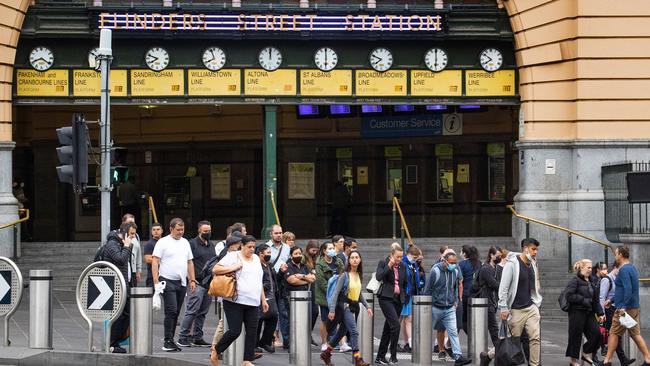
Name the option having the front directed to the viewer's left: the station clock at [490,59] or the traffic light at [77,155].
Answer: the traffic light

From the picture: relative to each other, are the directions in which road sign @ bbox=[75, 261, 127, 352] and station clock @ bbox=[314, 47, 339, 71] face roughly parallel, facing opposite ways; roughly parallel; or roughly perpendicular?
roughly parallel

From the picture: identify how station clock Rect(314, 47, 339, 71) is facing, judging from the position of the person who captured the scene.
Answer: facing the viewer

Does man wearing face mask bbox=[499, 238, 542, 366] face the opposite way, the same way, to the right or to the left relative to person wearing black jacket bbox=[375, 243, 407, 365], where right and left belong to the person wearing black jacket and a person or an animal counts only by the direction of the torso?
the same way

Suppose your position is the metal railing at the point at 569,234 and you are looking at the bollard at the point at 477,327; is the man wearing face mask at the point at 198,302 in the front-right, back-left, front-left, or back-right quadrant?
front-right

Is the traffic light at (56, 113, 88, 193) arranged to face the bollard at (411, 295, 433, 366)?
no

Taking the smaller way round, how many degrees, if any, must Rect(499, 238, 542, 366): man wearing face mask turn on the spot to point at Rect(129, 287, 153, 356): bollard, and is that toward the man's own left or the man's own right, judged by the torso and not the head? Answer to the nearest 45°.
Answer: approximately 135° to the man's own right

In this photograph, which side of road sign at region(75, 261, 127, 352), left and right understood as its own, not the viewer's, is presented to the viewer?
front

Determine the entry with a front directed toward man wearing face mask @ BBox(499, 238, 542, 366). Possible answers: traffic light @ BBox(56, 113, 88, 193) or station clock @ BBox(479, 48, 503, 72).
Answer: the station clock

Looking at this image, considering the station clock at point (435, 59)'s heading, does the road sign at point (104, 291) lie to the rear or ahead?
ahead

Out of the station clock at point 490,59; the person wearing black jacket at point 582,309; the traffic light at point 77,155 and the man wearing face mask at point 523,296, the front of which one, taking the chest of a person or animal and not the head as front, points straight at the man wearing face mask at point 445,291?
the station clock

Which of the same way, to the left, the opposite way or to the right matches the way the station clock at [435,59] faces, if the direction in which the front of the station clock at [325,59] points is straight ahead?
the same way

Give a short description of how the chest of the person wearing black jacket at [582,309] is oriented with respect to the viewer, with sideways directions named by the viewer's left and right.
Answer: facing the viewer and to the right of the viewer

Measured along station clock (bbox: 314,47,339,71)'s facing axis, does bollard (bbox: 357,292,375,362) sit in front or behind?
in front
